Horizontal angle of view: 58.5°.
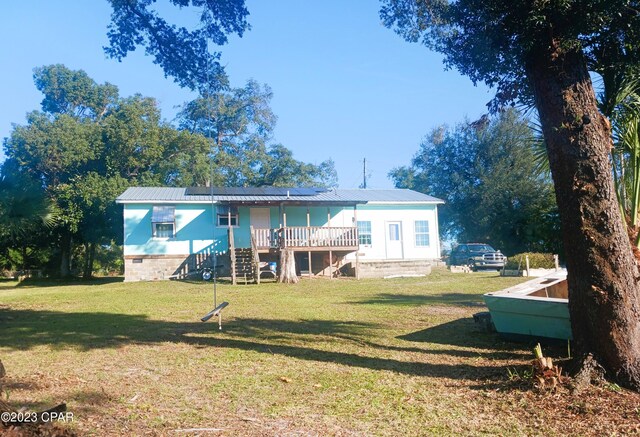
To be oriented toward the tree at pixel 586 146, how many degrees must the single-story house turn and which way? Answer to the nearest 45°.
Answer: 0° — it already faces it

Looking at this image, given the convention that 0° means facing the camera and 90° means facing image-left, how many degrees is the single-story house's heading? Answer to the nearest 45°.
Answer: approximately 0°

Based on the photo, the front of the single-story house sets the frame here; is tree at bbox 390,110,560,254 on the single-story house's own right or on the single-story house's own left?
on the single-story house's own left

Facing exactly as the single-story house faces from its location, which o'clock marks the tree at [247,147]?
The tree is roughly at 6 o'clock from the single-story house.
